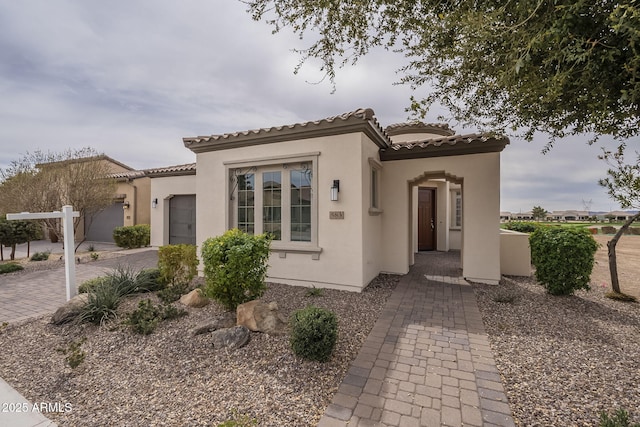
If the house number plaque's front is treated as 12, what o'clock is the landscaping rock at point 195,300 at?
The landscaping rock is roughly at 2 o'clock from the house number plaque.

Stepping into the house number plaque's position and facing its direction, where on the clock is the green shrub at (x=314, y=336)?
The green shrub is roughly at 12 o'clock from the house number plaque.

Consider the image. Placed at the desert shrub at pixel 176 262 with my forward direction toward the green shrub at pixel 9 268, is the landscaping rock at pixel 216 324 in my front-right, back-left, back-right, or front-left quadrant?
back-left

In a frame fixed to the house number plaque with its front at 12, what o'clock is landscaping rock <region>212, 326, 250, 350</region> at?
The landscaping rock is roughly at 1 o'clock from the house number plaque.

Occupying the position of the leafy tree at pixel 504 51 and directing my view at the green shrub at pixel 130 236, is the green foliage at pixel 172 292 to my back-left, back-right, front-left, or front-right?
front-left

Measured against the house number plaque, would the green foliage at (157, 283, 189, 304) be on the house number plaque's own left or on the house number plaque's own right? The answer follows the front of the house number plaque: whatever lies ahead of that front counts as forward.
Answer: on the house number plaque's own right

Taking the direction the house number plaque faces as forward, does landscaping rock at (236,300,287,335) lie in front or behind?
in front

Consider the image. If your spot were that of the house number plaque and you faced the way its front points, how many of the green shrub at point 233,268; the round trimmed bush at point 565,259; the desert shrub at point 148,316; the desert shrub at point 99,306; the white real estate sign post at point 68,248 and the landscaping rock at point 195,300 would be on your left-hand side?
1

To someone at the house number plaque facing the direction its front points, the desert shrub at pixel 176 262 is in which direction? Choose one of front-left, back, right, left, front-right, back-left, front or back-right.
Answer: right

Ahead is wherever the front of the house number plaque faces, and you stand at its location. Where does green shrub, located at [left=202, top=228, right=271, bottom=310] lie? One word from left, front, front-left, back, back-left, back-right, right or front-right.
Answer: front-right

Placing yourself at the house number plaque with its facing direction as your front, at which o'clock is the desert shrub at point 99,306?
The desert shrub is roughly at 2 o'clock from the house number plaque.

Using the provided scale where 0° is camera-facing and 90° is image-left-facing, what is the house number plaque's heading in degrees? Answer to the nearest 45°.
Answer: approximately 0°

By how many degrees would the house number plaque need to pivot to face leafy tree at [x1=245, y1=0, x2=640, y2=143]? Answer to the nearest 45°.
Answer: approximately 45° to its left

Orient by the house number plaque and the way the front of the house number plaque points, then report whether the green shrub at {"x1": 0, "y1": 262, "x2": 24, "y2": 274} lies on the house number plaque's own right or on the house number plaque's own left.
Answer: on the house number plaque's own right

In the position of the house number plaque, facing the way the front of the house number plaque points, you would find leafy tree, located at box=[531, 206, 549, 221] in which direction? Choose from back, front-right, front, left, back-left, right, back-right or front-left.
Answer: back-left

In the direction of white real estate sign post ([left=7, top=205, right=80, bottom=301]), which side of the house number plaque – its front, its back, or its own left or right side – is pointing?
right

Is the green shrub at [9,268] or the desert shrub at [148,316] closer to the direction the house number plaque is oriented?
the desert shrub
